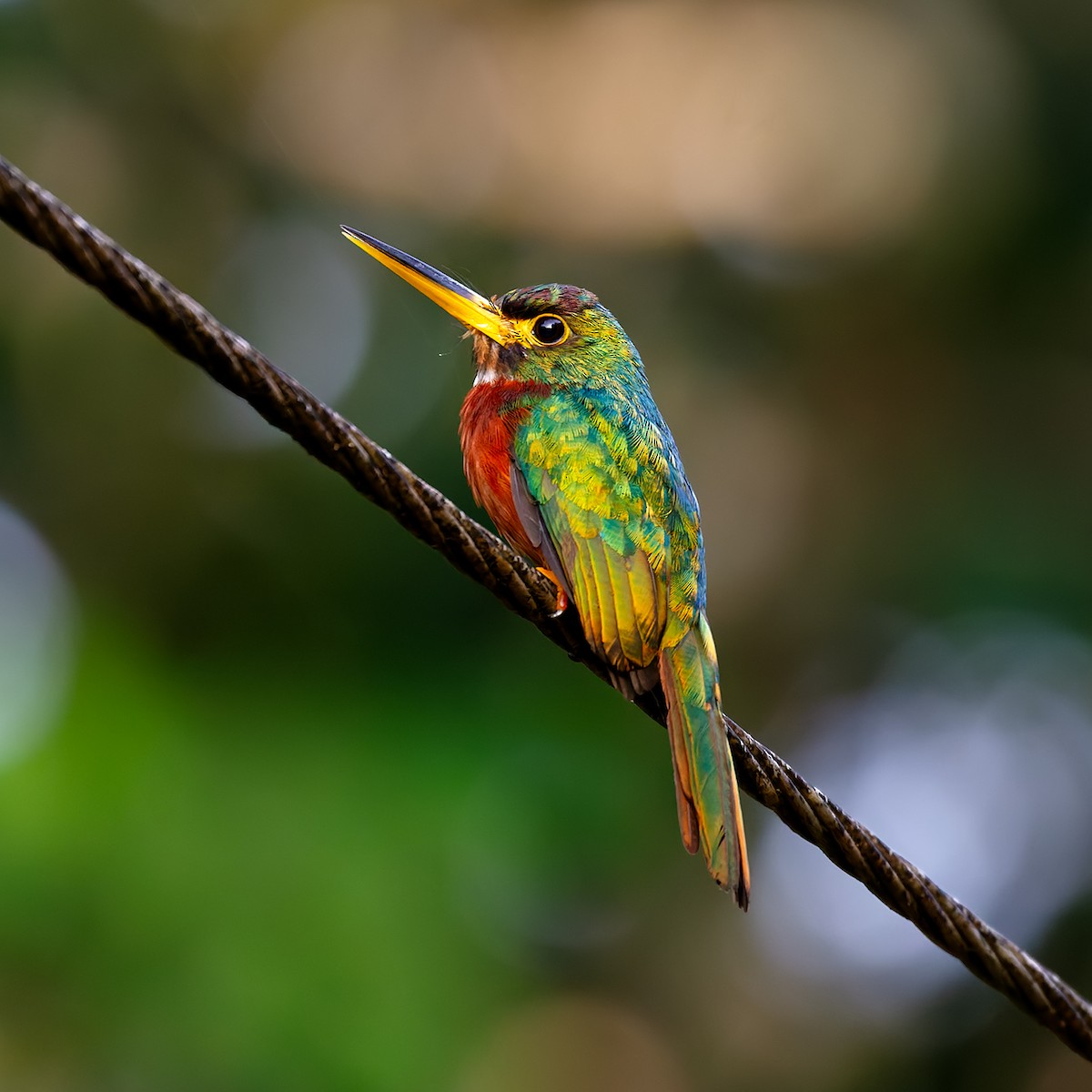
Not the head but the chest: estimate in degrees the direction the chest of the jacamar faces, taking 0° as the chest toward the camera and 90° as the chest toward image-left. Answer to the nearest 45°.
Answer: approximately 90°
